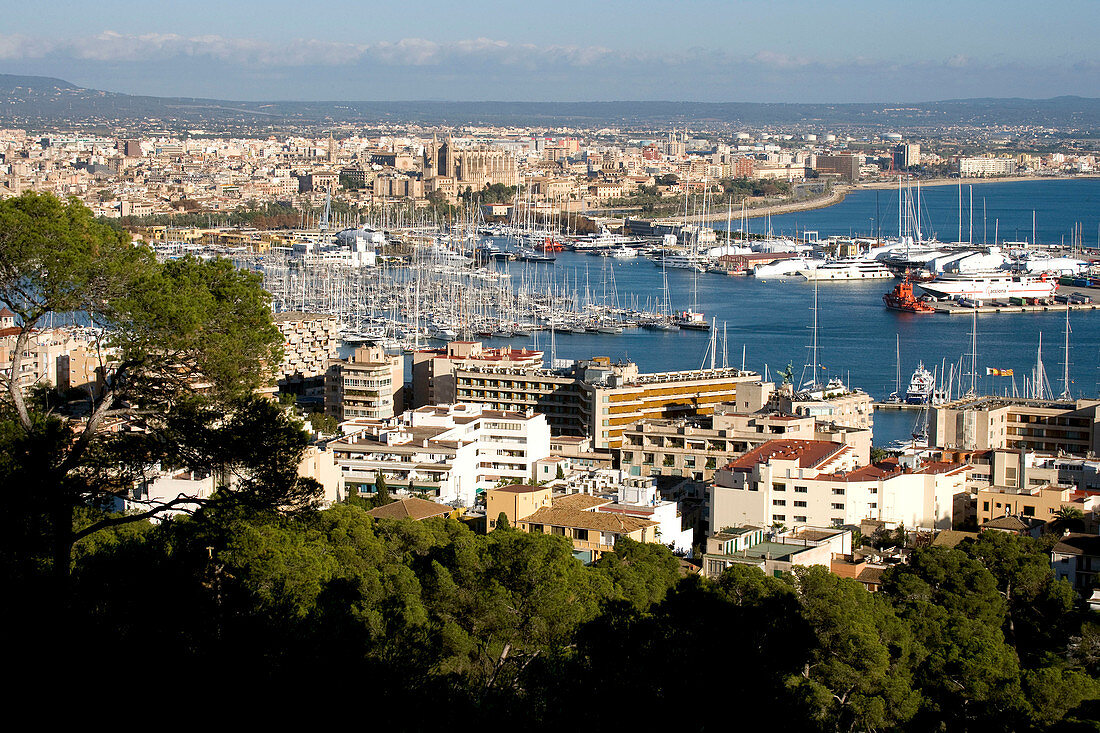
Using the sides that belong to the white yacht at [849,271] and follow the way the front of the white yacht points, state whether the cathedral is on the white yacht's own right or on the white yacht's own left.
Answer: on the white yacht's own right

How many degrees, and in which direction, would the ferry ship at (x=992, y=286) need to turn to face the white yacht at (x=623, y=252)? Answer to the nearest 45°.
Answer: approximately 45° to its right

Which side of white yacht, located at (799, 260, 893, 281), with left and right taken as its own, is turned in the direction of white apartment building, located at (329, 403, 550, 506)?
left

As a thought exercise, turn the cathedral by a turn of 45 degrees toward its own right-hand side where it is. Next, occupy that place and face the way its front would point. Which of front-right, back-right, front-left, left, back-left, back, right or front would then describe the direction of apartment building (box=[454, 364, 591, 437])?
left

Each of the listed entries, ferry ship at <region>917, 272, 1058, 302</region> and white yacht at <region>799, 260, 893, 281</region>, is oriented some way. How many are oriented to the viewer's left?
2

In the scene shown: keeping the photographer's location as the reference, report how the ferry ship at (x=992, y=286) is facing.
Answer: facing to the left of the viewer

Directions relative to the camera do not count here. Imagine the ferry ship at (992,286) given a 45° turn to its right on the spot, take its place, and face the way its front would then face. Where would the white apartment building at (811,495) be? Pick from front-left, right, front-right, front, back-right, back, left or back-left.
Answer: back-left

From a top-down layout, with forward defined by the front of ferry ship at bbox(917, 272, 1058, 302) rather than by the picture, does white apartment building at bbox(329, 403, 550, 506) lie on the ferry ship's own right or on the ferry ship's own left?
on the ferry ship's own left

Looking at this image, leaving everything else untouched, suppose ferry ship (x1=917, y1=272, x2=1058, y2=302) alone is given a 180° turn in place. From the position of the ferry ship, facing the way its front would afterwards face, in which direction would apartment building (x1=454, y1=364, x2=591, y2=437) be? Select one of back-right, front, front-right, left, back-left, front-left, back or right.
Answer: right

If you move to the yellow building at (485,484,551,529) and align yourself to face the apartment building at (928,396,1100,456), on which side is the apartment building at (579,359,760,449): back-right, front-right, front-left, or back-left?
front-left

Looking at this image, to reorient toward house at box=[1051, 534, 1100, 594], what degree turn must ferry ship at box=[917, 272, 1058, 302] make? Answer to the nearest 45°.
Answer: approximately 90° to its left

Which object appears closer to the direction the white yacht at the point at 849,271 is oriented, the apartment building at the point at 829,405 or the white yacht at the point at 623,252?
the white yacht

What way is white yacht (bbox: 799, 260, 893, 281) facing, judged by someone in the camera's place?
facing to the left of the viewer

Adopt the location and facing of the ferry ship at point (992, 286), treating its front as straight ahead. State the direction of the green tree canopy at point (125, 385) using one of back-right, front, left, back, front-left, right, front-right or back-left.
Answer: left

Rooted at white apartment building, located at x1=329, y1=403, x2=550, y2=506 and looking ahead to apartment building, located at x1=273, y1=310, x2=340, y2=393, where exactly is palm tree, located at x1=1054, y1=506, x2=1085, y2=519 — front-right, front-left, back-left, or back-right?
back-right

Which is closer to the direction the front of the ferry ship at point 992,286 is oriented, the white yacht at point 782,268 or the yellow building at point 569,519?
the white yacht

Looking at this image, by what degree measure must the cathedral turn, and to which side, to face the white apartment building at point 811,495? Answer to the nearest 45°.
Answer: approximately 45° to its left

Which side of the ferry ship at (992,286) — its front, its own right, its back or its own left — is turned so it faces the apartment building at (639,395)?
left

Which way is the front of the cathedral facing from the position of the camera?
facing the viewer and to the left of the viewer
